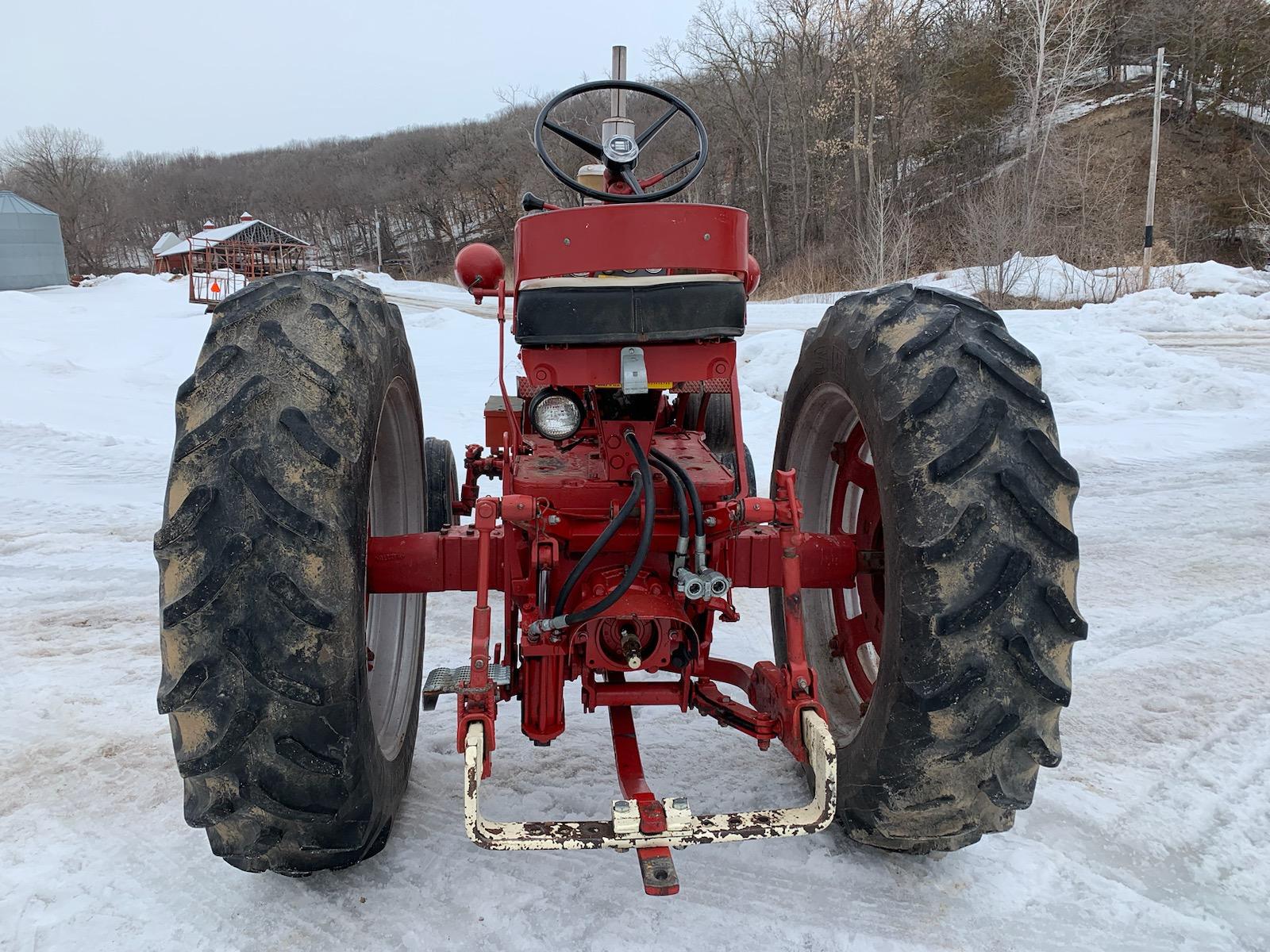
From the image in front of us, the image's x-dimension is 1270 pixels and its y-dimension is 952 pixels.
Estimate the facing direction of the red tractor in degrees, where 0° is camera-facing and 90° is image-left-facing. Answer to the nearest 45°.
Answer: approximately 180°

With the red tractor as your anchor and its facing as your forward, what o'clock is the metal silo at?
The metal silo is roughly at 11 o'clock from the red tractor.
